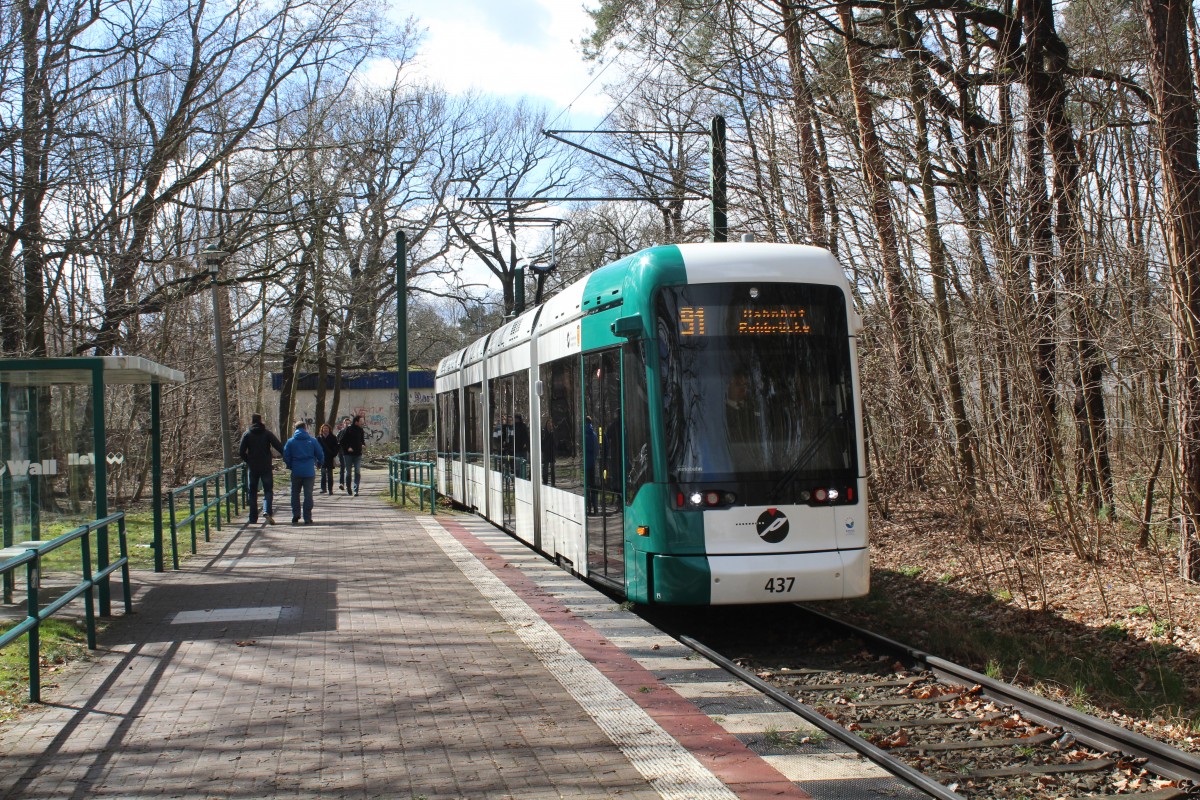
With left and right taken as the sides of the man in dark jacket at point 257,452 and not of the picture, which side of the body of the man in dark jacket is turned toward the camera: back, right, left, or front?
back

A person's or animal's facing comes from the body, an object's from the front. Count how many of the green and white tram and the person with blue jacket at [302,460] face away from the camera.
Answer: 1

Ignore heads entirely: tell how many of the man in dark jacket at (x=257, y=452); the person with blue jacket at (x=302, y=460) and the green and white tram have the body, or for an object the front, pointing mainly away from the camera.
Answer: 2

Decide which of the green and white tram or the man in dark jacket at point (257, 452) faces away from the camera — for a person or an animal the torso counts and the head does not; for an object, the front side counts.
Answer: the man in dark jacket

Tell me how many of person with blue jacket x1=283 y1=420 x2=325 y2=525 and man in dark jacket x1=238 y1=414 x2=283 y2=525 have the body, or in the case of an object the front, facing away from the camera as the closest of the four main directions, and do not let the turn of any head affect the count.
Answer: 2

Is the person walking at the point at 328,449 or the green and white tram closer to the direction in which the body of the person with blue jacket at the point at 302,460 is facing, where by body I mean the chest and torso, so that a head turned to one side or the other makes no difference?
the person walking

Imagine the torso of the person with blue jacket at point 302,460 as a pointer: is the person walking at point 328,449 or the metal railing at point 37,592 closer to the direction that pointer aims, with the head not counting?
the person walking

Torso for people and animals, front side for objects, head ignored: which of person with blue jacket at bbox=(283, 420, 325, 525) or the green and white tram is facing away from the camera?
the person with blue jacket

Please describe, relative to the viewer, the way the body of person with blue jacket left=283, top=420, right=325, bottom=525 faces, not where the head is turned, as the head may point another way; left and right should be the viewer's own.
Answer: facing away from the viewer

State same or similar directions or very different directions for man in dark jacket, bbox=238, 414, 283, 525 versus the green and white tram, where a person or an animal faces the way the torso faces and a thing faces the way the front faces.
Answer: very different directions

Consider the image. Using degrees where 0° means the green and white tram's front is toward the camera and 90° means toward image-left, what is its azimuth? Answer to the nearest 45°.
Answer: approximately 315°

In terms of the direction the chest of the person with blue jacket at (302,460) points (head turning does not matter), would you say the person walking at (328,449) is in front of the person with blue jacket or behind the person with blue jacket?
in front
